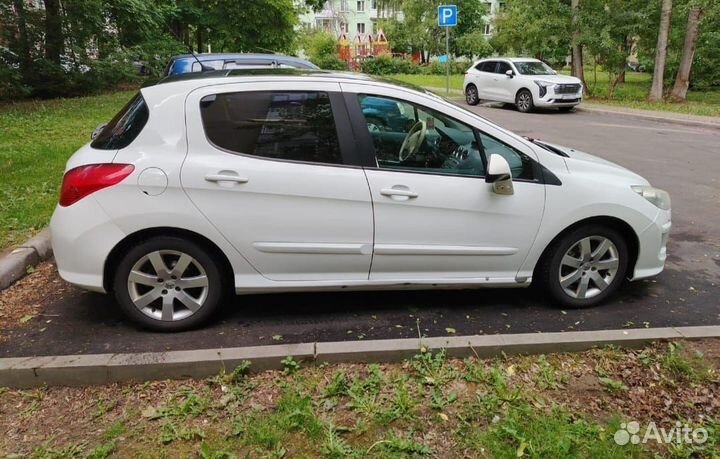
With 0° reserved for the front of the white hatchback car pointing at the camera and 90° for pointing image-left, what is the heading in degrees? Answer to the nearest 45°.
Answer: approximately 270°

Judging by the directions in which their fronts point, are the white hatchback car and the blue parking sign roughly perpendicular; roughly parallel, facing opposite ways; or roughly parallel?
roughly perpendicular

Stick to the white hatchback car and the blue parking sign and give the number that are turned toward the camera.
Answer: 1

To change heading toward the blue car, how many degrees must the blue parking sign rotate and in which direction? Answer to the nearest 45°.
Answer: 0° — it already faces it

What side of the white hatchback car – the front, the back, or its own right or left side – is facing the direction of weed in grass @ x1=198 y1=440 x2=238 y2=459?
right

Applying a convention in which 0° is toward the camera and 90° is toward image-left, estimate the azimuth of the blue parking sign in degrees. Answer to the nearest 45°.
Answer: approximately 0°

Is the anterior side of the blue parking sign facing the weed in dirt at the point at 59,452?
yes

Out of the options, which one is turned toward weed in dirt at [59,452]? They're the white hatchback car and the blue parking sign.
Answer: the blue parking sign

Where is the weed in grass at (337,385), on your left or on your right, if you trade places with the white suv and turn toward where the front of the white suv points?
on your right

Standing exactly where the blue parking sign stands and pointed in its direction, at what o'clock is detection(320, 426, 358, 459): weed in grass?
The weed in grass is roughly at 12 o'clock from the blue parking sign.
